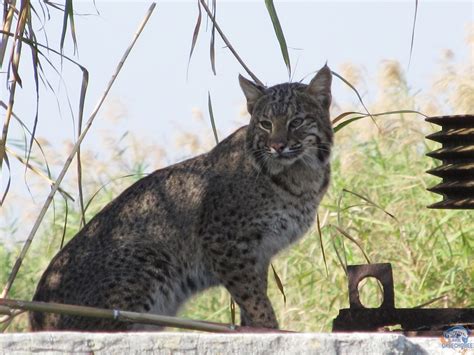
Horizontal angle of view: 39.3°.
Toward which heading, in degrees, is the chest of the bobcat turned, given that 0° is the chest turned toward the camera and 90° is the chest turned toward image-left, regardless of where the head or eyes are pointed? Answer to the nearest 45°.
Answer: approximately 270°

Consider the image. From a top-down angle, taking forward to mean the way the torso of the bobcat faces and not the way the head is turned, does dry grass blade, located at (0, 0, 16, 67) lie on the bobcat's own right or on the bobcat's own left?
on the bobcat's own right
